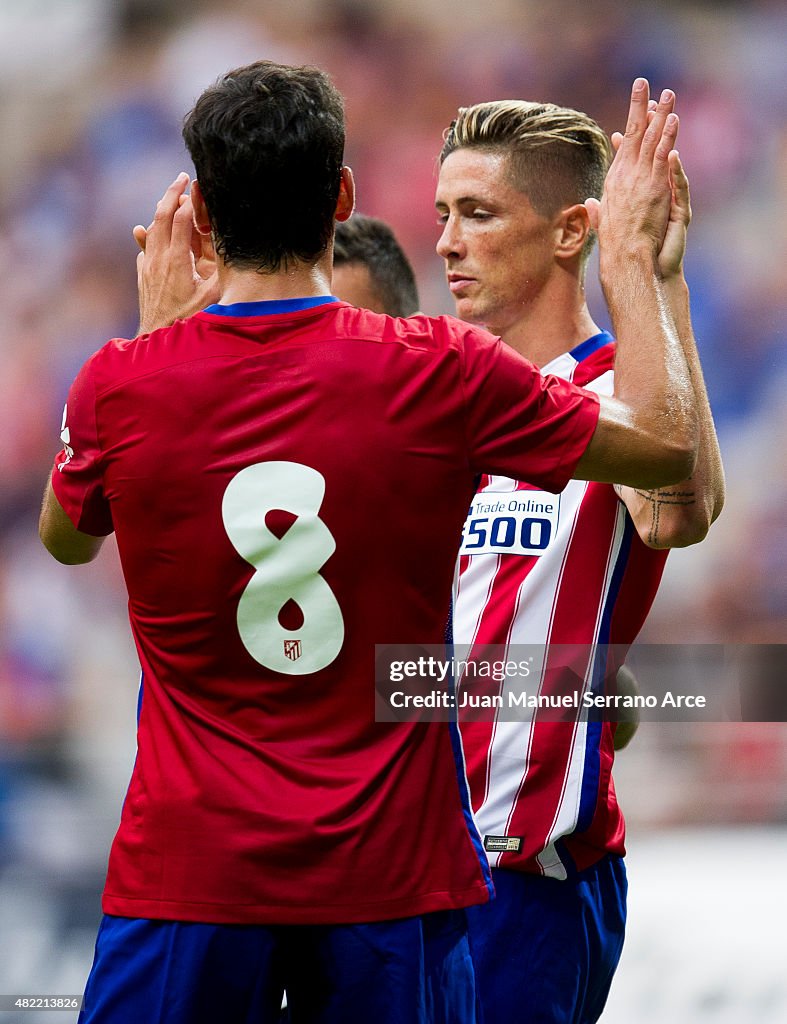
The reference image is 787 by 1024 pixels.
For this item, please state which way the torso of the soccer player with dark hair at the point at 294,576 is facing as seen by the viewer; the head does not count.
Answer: away from the camera

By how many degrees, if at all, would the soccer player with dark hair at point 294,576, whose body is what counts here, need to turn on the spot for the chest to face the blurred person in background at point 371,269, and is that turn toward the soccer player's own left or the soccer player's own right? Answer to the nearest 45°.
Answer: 0° — they already face them
